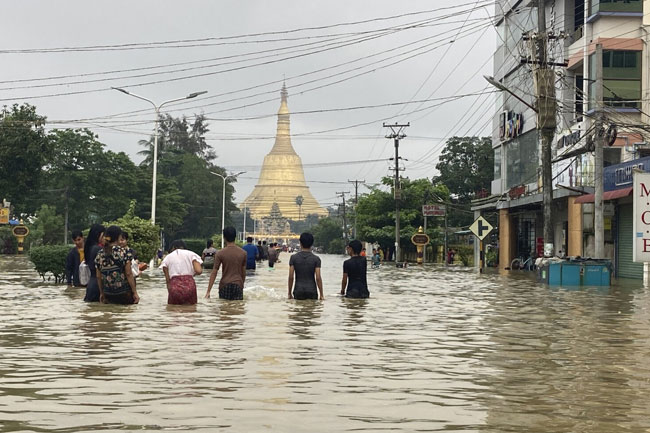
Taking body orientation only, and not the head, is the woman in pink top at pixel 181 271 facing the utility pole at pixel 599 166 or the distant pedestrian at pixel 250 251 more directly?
the distant pedestrian

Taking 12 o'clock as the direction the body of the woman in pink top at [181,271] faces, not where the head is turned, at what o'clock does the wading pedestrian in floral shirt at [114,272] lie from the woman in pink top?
The wading pedestrian in floral shirt is roughly at 8 o'clock from the woman in pink top.

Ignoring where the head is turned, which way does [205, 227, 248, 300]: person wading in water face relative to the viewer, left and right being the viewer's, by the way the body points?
facing away from the viewer

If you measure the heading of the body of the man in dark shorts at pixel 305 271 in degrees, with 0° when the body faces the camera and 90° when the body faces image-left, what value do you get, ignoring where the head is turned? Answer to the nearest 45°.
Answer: approximately 180°

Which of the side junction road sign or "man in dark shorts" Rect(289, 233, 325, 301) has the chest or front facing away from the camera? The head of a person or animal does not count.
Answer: the man in dark shorts

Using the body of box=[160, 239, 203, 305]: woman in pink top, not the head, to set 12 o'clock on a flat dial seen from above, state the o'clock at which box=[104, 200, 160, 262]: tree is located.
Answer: The tree is roughly at 12 o'clock from the woman in pink top.

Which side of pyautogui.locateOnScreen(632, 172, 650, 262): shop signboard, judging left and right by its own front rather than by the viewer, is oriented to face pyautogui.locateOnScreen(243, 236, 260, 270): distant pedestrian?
right

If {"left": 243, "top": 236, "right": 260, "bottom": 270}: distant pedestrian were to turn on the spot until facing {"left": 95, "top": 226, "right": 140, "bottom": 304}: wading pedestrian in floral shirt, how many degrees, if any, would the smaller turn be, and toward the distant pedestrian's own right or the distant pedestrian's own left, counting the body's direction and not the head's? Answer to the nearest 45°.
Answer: approximately 180°

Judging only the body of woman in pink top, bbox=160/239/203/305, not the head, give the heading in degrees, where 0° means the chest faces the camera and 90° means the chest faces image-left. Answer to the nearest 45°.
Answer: approximately 180°

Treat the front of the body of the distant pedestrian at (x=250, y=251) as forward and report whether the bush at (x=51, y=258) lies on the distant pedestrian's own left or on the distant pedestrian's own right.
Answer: on the distant pedestrian's own left
